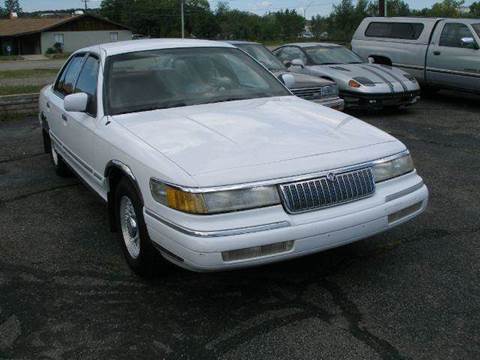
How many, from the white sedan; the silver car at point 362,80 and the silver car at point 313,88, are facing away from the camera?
0

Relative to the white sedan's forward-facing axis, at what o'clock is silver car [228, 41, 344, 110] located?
The silver car is roughly at 8 o'clock from the white sedan.

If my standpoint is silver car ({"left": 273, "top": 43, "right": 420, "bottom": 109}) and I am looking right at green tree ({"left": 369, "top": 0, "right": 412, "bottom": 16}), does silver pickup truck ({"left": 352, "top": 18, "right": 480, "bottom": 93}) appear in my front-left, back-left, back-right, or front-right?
front-right

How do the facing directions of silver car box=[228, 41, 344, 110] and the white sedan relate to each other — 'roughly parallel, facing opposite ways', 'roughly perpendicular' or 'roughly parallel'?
roughly parallel

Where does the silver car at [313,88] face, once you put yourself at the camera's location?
facing the viewer and to the right of the viewer

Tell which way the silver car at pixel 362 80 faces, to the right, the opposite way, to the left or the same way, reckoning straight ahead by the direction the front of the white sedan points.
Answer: the same way

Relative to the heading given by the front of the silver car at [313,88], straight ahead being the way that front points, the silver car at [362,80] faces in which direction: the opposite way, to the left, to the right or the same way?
the same way

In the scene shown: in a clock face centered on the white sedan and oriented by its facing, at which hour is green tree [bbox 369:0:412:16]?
The green tree is roughly at 8 o'clock from the white sedan.

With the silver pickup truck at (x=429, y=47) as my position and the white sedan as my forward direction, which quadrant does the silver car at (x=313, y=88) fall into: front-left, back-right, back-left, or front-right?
front-right

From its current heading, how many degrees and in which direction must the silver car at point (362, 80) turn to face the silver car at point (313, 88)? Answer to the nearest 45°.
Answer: approximately 90° to its right
